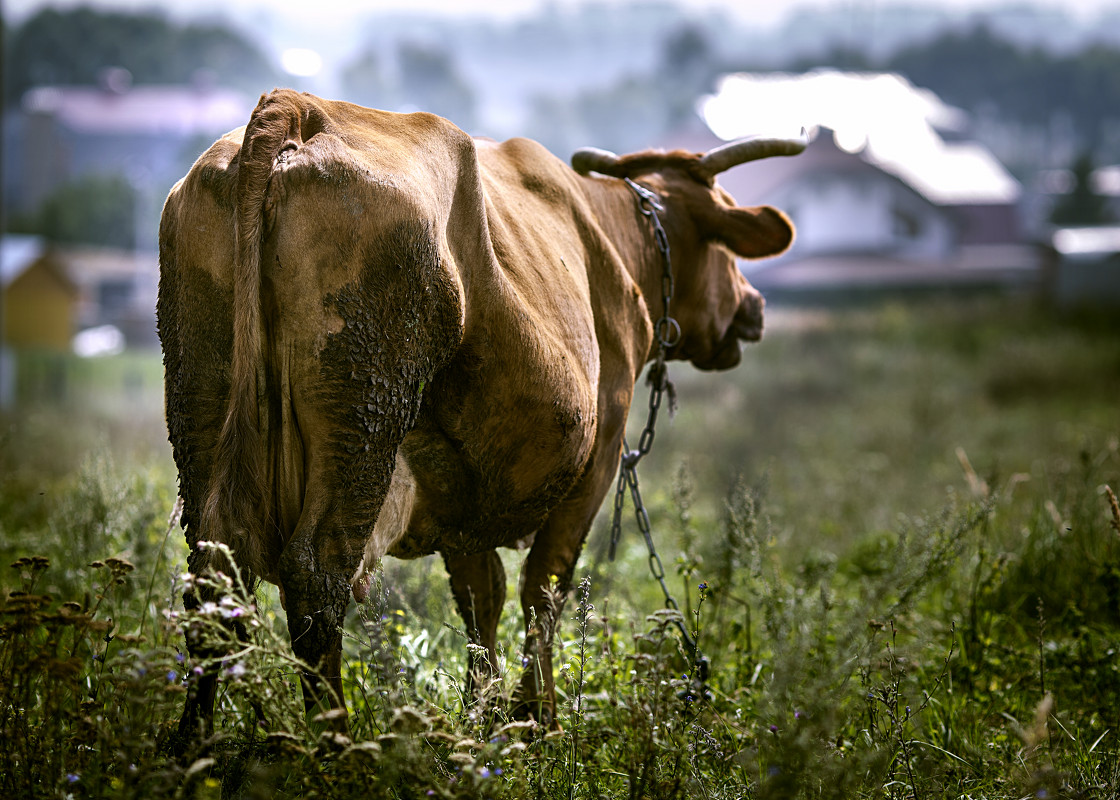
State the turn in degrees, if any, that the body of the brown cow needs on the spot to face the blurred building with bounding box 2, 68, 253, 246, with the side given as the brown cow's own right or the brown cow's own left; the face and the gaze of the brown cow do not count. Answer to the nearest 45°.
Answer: approximately 45° to the brown cow's own left

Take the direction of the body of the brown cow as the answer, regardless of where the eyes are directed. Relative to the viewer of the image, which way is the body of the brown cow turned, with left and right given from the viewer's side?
facing away from the viewer and to the right of the viewer

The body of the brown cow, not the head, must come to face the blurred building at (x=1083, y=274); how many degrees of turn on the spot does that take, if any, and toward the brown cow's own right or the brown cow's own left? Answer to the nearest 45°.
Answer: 0° — it already faces it
